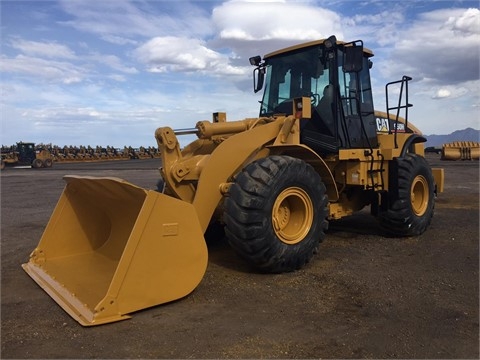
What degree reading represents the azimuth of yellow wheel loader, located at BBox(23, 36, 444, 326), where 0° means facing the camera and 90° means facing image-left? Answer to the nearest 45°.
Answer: approximately 45°
